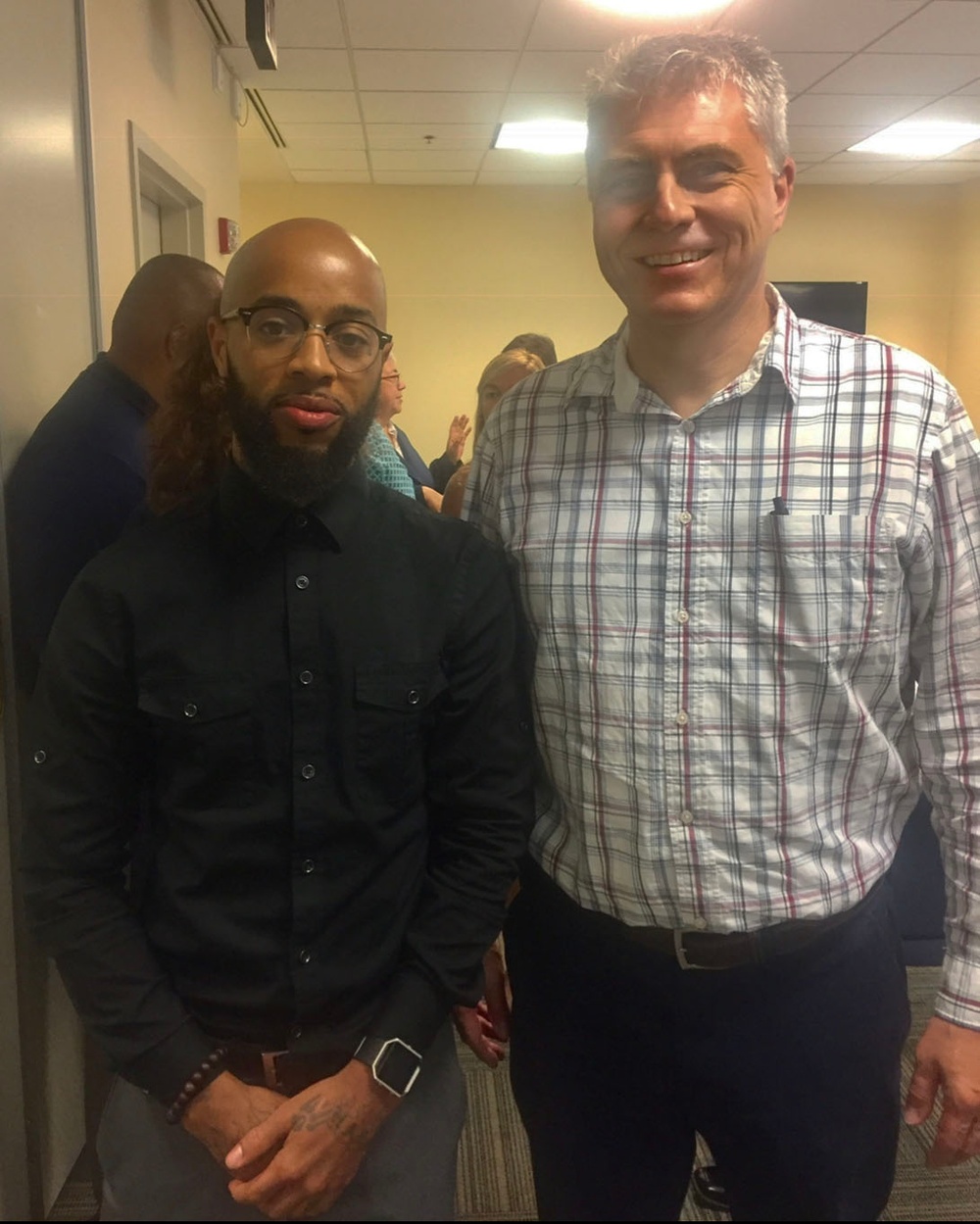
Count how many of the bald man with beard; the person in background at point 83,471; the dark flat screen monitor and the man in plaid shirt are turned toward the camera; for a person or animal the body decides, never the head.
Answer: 3

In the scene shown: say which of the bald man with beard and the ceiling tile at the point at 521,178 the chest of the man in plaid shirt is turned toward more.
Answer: the bald man with beard

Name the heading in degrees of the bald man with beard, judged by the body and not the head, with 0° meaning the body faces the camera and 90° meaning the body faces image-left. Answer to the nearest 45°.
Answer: approximately 0°

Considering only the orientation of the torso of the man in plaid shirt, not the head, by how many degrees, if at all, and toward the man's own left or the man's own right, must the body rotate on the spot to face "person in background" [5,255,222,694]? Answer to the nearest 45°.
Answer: approximately 90° to the man's own right

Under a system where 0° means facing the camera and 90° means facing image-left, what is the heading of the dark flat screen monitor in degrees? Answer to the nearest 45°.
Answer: approximately 0°

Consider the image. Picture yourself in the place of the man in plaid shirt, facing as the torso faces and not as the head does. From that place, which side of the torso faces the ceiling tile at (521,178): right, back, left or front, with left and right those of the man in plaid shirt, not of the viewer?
back

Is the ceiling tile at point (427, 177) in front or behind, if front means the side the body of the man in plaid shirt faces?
behind

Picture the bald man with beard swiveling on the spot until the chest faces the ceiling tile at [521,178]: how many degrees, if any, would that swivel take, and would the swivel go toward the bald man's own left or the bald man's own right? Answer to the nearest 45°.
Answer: approximately 180°

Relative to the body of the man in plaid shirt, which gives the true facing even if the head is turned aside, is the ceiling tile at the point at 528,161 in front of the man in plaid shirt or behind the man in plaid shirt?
behind
